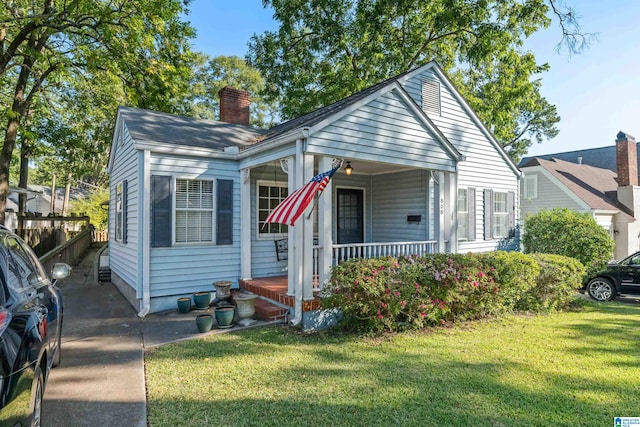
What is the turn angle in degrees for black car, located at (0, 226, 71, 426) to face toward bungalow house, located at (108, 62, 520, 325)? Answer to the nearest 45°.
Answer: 0° — it already faces it

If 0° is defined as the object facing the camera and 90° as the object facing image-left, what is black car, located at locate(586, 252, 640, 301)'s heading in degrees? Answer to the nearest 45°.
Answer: approximately 90°

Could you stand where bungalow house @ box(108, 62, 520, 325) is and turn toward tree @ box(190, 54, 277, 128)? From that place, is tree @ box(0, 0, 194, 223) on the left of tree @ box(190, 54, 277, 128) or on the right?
left

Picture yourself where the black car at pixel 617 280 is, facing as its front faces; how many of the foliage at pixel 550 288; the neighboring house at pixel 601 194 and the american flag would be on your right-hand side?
1

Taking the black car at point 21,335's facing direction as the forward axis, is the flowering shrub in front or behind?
in front

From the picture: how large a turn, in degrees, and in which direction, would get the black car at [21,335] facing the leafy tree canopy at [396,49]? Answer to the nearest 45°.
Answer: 0° — it already faces it

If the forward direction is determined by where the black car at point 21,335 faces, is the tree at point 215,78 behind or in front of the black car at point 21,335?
in front

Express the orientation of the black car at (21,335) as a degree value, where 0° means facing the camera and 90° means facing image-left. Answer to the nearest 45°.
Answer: approximately 225°

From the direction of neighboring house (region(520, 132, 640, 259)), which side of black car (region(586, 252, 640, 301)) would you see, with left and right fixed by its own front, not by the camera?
right

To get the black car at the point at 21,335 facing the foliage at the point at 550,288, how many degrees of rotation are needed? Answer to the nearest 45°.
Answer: approximately 45° to its right

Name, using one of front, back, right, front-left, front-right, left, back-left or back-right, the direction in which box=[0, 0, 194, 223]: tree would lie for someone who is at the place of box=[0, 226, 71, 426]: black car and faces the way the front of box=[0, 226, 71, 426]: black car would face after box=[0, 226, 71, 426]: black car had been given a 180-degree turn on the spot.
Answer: back-right
